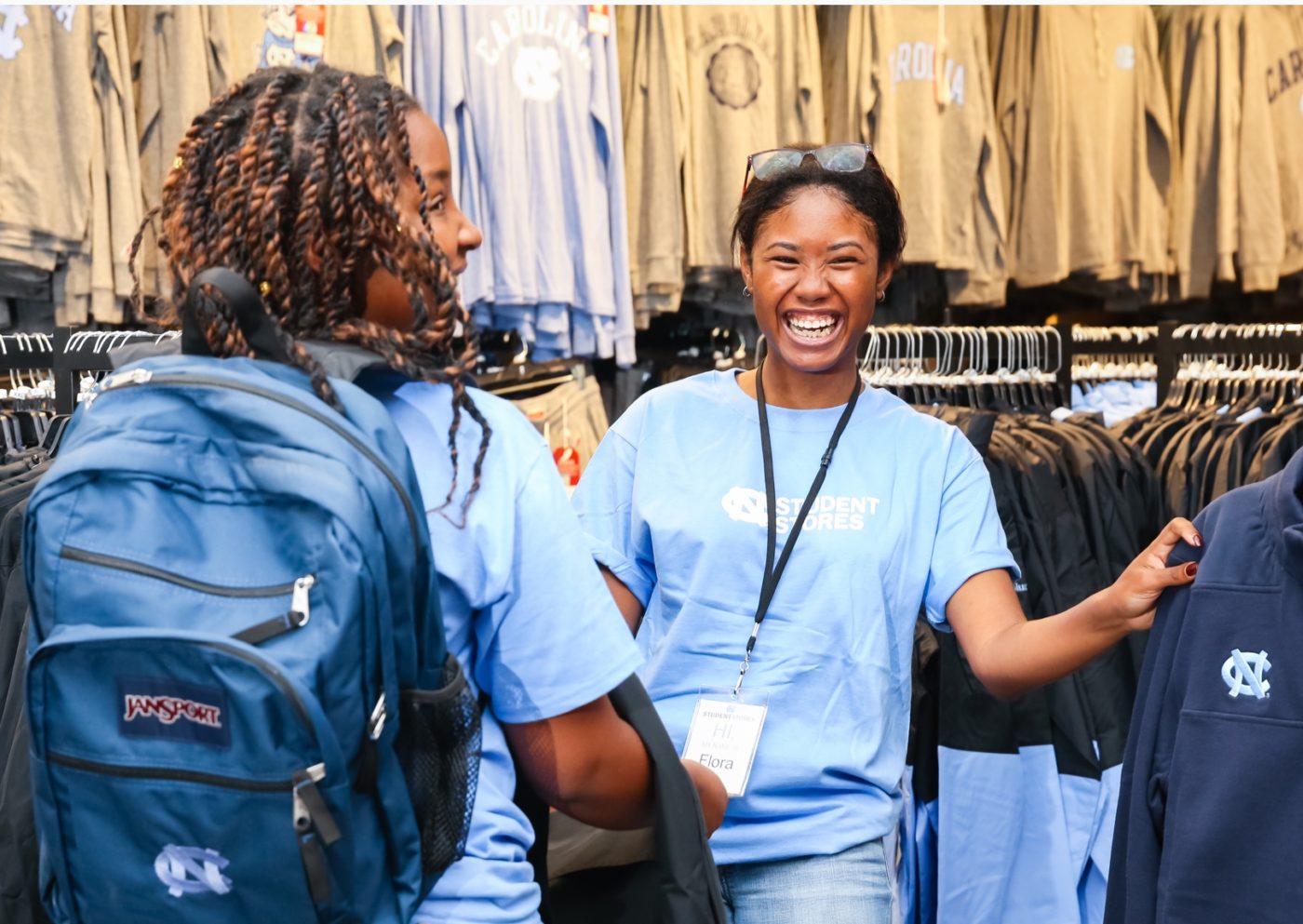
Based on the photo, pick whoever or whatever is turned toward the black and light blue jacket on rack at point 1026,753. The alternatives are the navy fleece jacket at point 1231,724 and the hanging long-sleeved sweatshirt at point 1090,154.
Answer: the hanging long-sleeved sweatshirt

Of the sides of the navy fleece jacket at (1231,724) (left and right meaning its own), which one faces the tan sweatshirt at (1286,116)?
back

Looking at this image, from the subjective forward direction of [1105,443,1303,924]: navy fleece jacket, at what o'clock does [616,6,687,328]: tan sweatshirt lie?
The tan sweatshirt is roughly at 5 o'clock from the navy fleece jacket.

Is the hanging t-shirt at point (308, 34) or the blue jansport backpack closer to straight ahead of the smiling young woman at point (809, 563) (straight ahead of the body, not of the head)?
the blue jansport backpack

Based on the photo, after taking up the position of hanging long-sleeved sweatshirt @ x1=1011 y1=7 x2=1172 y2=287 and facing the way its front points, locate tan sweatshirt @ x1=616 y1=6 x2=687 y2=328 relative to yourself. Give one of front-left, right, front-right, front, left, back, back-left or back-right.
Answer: front-right

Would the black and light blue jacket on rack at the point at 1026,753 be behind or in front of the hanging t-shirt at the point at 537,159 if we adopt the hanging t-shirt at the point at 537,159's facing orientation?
in front

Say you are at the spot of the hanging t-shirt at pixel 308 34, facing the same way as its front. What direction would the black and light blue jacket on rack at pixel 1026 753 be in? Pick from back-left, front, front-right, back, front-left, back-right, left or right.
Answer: front-left

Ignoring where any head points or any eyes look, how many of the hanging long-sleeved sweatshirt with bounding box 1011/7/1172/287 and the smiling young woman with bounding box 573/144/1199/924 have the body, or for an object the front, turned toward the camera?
2

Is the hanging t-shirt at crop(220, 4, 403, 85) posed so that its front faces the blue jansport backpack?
yes
